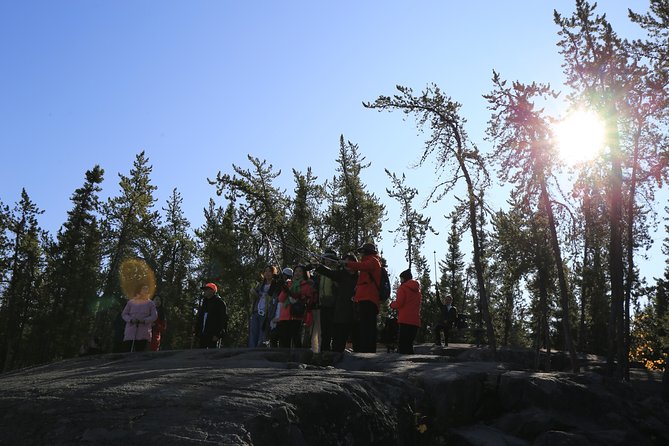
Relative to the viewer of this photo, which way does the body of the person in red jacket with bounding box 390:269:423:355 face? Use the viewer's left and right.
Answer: facing away from the viewer and to the left of the viewer

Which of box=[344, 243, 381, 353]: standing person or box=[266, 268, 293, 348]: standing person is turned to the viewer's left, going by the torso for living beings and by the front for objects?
box=[344, 243, 381, 353]: standing person

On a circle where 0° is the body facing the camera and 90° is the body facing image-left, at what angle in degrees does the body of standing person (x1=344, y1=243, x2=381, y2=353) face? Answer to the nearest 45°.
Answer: approximately 90°

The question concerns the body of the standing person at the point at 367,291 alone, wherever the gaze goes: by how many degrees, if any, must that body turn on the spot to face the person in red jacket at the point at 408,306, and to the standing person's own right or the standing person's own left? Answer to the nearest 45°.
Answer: approximately 135° to the standing person's own right

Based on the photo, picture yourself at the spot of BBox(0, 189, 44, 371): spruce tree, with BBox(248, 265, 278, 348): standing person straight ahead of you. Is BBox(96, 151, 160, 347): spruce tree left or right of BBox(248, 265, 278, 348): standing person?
left

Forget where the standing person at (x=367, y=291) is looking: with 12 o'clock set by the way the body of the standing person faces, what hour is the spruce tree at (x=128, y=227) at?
The spruce tree is roughly at 2 o'clock from the standing person.

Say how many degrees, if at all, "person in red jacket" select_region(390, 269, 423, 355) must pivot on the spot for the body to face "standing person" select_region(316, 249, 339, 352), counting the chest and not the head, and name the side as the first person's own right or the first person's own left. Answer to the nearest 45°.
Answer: approximately 45° to the first person's own left

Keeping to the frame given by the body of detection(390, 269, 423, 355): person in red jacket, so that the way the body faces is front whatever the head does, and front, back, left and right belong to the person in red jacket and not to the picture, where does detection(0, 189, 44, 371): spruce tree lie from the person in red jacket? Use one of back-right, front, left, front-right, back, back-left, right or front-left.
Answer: front

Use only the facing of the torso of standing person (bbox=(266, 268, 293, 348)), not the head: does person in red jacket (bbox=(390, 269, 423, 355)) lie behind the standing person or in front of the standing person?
in front
